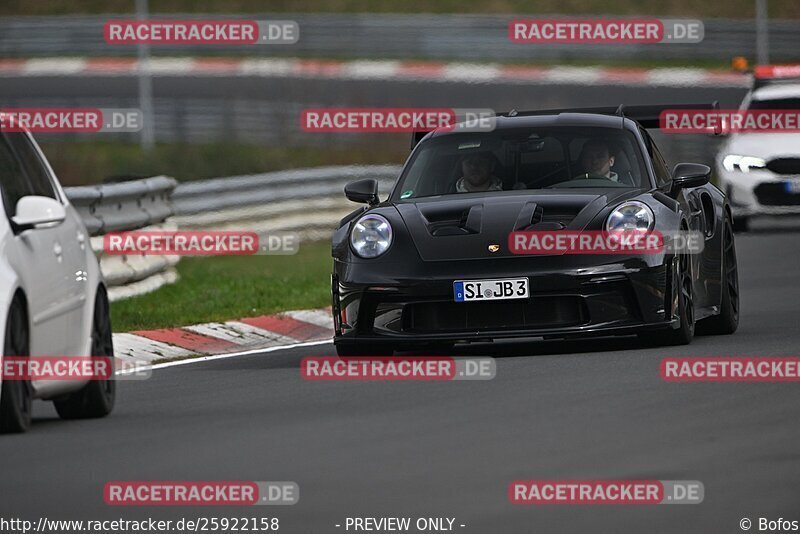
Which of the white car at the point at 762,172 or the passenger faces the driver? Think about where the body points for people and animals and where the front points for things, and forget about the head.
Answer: the white car

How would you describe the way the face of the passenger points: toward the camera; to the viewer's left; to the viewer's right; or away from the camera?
toward the camera

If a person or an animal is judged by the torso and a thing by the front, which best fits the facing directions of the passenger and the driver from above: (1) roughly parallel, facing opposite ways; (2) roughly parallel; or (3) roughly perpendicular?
roughly parallel

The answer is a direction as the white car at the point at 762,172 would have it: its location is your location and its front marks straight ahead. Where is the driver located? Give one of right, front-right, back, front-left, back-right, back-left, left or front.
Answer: front

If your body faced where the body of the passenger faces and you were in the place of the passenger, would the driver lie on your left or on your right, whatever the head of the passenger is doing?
on your left

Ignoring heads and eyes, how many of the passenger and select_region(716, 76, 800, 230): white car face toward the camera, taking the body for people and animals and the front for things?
2

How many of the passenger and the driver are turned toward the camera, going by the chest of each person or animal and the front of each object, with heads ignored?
2

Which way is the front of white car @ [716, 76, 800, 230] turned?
toward the camera

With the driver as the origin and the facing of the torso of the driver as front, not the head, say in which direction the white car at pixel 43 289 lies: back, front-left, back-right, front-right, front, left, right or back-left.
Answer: front-right

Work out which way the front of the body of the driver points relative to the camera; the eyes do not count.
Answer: toward the camera

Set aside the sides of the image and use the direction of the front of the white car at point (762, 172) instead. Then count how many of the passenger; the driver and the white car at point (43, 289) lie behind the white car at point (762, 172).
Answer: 0

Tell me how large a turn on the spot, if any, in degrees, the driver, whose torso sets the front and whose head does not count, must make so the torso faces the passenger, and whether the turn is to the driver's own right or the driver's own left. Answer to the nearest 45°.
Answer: approximately 90° to the driver's own right

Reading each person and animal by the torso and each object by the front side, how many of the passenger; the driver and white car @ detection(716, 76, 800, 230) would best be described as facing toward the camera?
3

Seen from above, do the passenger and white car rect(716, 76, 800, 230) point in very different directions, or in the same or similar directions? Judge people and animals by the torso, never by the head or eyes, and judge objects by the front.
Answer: same or similar directions
